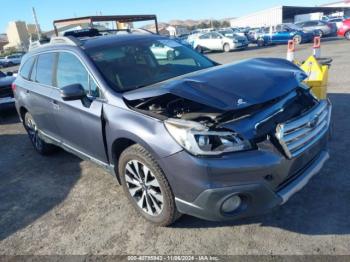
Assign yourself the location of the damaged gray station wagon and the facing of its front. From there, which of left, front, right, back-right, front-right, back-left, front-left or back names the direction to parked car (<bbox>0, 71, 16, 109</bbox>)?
back

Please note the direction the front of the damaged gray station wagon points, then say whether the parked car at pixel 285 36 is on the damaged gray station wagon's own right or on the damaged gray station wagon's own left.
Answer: on the damaged gray station wagon's own left

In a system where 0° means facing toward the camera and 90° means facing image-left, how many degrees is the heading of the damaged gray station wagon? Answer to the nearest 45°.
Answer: approximately 315°

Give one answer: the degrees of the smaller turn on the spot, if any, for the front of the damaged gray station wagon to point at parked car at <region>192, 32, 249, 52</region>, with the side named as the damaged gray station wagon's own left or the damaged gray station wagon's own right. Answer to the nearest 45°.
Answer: approximately 135° to the damaged gray station wagon's own left
